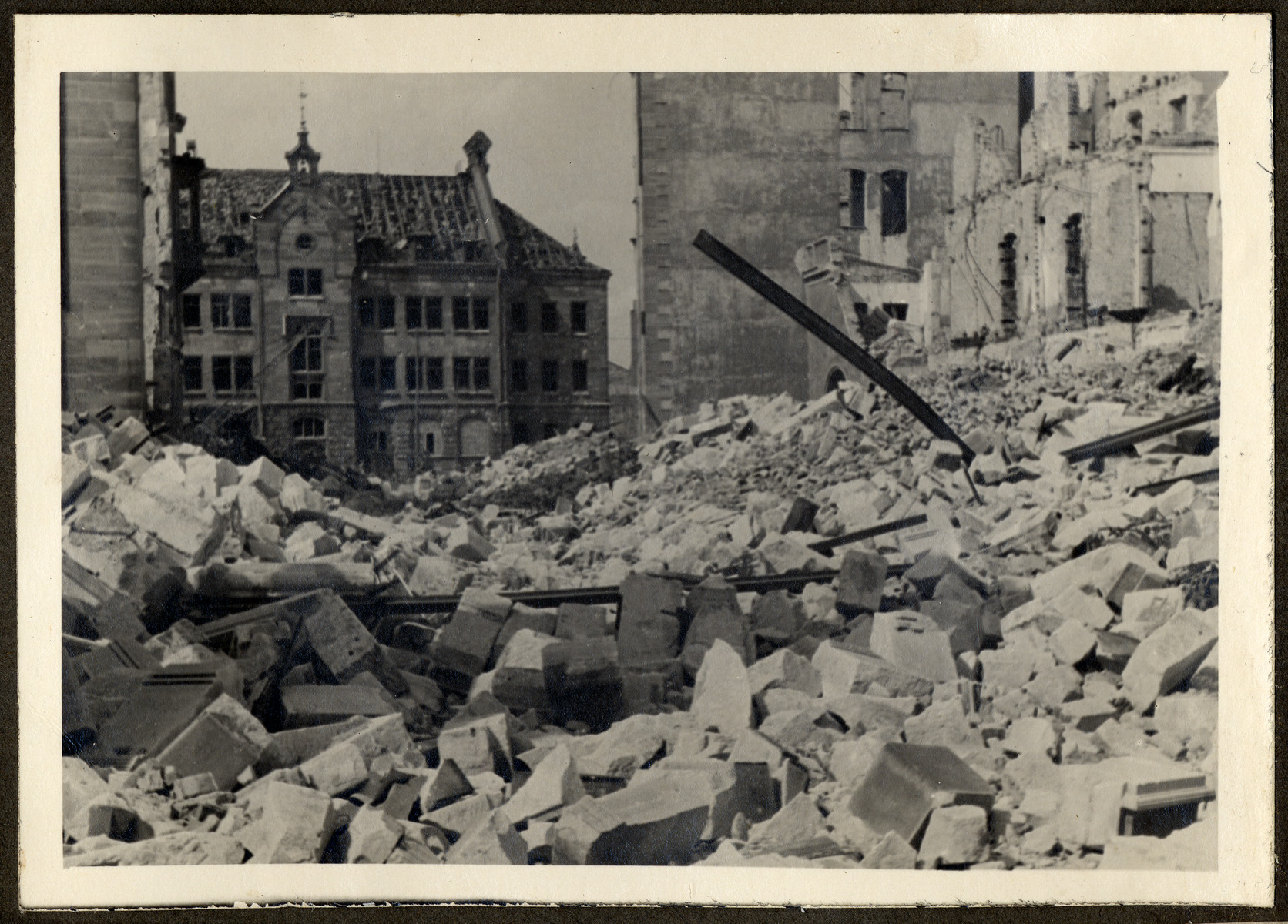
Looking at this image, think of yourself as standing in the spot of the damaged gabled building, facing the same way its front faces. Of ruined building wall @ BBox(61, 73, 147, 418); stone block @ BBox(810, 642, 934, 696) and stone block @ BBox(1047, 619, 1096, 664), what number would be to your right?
1

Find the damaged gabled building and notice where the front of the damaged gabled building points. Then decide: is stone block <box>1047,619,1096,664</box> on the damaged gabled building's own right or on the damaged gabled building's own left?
on the damaged gabled building's own left

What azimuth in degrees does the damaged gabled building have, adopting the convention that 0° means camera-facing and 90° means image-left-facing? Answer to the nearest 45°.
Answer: approximately 0°

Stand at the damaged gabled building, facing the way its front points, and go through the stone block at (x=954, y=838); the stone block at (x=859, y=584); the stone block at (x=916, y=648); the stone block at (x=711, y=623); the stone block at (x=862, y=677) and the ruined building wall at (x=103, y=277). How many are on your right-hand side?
1
